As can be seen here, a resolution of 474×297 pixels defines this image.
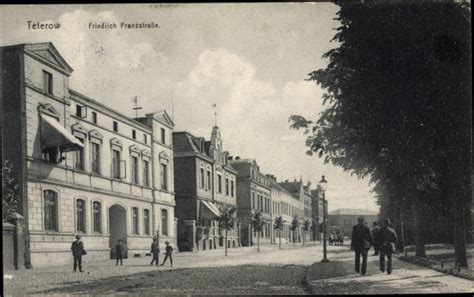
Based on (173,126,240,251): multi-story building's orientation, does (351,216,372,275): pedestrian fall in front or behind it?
in front

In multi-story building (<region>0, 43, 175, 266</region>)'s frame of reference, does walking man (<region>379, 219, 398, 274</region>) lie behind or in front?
in front

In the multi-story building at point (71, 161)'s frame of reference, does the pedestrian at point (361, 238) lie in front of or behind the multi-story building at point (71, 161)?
in front

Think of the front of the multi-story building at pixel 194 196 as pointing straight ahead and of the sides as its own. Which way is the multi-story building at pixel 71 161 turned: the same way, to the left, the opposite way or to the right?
the same way

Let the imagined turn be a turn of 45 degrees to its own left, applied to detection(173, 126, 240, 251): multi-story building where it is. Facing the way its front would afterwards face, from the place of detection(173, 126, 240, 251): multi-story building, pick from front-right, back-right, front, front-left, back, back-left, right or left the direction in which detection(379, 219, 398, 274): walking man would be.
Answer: right

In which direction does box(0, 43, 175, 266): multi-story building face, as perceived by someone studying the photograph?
facing the viewer and to the right of the viewer

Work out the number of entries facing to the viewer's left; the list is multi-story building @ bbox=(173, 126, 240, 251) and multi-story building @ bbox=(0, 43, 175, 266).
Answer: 0

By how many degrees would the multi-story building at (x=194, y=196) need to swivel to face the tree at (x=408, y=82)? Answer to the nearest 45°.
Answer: approximately 45° to its right

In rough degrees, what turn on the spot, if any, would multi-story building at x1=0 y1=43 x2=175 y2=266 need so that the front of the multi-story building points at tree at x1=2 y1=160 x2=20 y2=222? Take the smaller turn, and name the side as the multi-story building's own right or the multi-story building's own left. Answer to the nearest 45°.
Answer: approximately 45° to the multi-story building's own right
